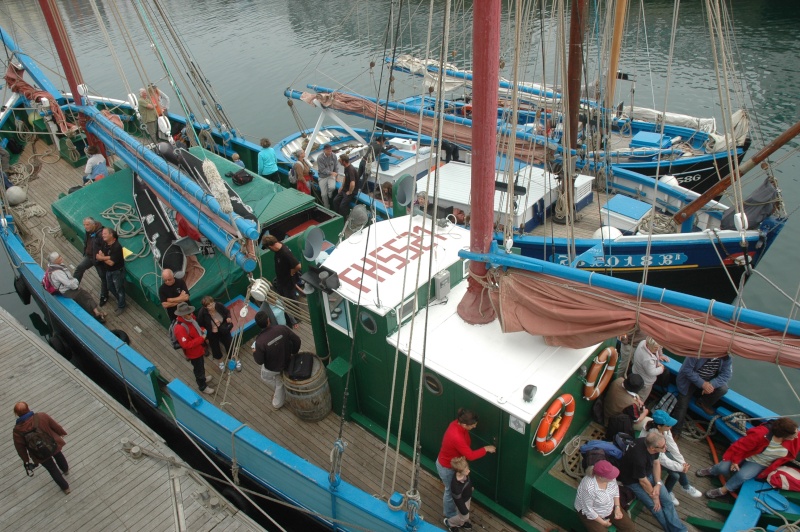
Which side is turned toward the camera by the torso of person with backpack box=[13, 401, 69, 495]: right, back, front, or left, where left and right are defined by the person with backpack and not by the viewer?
back

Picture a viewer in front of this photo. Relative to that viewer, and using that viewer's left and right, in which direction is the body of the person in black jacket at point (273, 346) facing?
facing away from the viewer and to the left of the viewer

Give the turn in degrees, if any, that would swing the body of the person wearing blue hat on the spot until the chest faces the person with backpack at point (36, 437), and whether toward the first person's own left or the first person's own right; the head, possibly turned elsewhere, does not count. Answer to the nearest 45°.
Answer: approximately 90° to the first person's own right

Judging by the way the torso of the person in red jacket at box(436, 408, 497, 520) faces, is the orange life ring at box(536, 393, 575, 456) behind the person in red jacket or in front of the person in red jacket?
in front

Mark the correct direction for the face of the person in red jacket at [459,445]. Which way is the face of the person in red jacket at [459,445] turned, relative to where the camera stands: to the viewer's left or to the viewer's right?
to the viewer's right

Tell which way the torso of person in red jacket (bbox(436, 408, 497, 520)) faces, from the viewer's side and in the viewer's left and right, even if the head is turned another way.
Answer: facing to the right of the viewer
